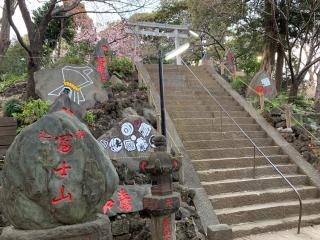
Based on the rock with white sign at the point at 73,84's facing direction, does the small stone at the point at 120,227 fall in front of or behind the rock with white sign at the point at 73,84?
in front

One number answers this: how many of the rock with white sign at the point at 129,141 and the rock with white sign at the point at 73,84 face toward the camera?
2

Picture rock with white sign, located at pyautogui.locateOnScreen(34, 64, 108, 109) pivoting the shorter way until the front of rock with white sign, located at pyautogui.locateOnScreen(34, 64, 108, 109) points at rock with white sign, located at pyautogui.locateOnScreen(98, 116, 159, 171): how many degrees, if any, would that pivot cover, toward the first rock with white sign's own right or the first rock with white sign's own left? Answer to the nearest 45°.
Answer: approximately 45° to the first rock with white sign's own left

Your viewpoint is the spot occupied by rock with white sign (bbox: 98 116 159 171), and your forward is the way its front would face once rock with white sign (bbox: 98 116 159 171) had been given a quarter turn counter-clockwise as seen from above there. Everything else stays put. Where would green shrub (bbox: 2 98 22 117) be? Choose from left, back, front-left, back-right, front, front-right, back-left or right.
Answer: back-left

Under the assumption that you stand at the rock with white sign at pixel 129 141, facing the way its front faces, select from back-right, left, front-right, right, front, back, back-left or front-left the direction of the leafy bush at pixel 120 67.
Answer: back

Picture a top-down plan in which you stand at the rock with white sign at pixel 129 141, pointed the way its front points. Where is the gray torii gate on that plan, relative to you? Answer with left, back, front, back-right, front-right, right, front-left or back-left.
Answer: back

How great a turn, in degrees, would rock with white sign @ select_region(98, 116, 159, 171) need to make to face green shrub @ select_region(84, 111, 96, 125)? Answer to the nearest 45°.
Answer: approximately 135° to its right

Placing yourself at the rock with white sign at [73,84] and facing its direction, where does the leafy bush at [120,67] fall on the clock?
The leafy bush is roughly at 7 o'clock from the rock with white sign.

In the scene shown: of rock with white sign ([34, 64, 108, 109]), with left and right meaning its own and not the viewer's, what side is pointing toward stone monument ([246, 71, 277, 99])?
left

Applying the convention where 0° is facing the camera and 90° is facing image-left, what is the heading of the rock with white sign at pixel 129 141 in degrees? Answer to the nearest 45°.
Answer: approximately 0°

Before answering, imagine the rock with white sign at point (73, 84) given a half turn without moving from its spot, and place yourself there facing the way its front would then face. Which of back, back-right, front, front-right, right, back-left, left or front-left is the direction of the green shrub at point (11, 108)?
left

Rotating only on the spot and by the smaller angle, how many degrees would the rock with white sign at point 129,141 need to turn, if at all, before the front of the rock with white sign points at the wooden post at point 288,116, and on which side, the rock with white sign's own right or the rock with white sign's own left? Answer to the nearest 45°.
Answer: approximately 135° to the rock with white sign's own left
